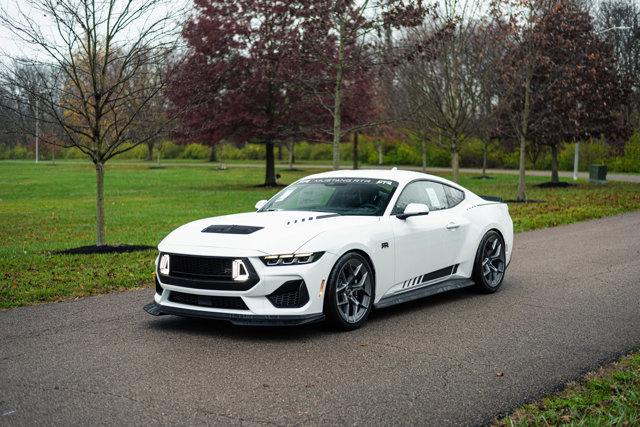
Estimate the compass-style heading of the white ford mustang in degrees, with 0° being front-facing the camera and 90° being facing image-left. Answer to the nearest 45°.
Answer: approximately 45°

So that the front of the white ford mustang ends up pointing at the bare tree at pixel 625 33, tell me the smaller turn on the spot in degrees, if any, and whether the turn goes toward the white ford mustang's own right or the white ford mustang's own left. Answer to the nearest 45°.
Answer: approximately 180°

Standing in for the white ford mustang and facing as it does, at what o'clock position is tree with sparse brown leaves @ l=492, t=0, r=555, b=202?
The tree with sparse brown leaves is roughly at 5 o'clock from the white ford mustang.

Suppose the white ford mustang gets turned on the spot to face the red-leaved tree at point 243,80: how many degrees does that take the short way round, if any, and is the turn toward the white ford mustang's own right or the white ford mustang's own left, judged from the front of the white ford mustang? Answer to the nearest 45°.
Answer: approximately 135° to the white ford mustang's own right

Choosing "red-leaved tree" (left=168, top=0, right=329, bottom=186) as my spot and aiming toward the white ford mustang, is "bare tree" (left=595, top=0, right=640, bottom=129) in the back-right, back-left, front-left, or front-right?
back-left

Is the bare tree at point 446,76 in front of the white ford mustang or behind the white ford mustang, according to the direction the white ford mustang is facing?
behind
